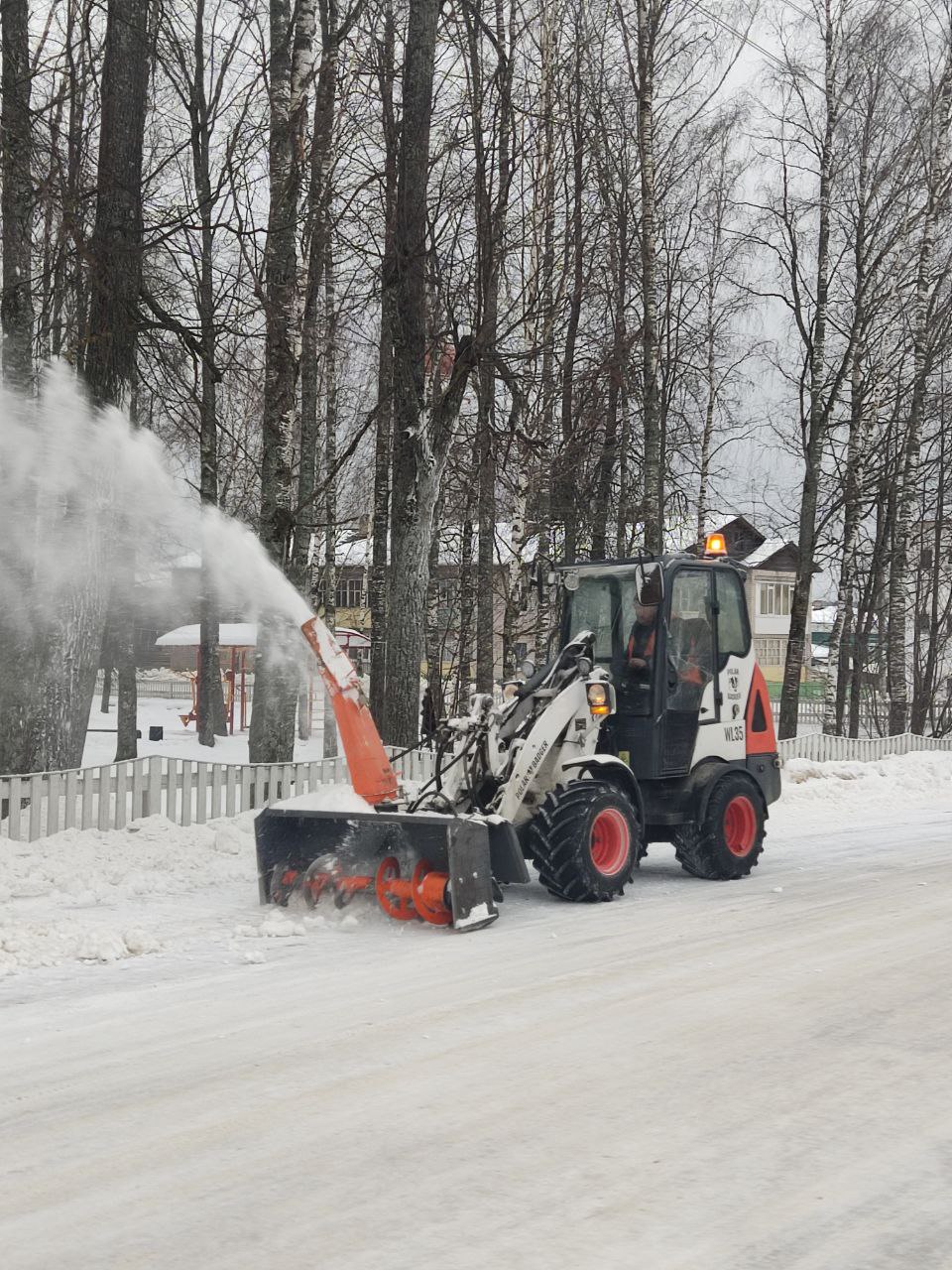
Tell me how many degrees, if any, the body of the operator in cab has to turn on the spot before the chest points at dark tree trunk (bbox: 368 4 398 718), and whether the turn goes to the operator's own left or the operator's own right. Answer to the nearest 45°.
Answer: approximately 90° to the operator's own right

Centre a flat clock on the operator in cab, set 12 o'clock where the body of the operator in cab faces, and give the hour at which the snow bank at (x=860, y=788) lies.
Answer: The snow bank is roughly at 5 o'clock from the operator in cab.

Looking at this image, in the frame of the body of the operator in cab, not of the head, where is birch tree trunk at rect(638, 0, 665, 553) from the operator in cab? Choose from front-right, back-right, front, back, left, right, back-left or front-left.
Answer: back-right

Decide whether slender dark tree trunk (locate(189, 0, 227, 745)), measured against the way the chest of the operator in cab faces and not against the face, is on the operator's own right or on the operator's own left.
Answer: on the operator's own right

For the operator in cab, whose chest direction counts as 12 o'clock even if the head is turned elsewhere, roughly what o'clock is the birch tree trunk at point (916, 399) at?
The birch tree trunk is roughly at 5 o'clock from the operator in cab.

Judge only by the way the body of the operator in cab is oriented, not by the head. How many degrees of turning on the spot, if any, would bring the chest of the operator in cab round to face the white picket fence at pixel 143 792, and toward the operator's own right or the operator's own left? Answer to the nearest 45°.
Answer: approximately 45° to the operator's own right

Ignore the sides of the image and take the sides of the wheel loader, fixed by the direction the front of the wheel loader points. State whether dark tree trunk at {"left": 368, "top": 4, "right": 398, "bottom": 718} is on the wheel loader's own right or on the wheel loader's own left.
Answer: on the wheel loader's own right

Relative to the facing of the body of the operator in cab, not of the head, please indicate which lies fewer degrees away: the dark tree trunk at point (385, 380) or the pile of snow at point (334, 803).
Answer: the pile of snow

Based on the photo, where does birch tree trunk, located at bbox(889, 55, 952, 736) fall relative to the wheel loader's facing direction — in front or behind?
behind

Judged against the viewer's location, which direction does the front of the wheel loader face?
facing the viewer and to the left of the viewer

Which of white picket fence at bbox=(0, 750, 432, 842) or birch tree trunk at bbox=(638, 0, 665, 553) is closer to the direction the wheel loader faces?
the white picket fence

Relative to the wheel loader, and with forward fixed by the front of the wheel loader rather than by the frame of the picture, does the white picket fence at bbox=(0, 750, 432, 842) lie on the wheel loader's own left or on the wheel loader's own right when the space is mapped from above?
on the wheel loader's own right

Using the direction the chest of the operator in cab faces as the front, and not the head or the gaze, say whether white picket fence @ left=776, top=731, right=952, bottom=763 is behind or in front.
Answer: behind
